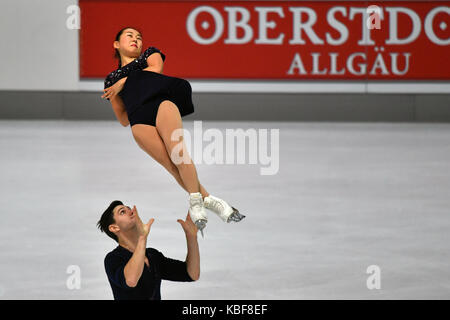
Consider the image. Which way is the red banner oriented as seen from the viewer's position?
toward the camera

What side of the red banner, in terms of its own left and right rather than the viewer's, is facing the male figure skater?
front

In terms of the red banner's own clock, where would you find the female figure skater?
The female figure skater is roughly at 12 o'clock from the red banner.
